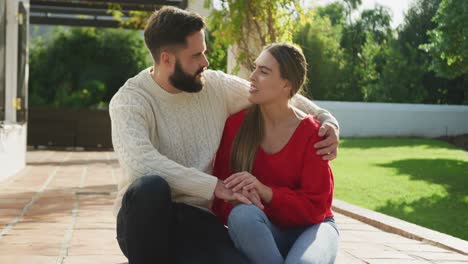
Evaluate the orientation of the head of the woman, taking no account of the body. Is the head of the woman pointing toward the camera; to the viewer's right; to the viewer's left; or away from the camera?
to the viewer's left

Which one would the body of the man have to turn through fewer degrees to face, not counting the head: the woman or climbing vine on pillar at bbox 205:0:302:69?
the woman

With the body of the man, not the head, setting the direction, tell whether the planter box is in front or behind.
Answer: behind

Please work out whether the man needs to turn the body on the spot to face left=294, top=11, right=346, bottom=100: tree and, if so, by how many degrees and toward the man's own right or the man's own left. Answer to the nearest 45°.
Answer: approximately 135° to the man's own left

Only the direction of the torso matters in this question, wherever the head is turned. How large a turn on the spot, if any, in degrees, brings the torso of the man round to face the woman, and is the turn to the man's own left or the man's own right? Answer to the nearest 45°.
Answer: approximately 45° to the man's own left

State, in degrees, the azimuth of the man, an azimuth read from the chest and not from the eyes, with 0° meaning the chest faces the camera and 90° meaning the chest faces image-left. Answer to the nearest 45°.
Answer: approximately 315°

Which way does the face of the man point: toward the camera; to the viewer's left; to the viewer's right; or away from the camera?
to the viewer's right

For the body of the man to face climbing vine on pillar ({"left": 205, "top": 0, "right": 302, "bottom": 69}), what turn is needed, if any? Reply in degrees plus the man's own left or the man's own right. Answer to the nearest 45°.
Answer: approximately 135° to the man's own left
